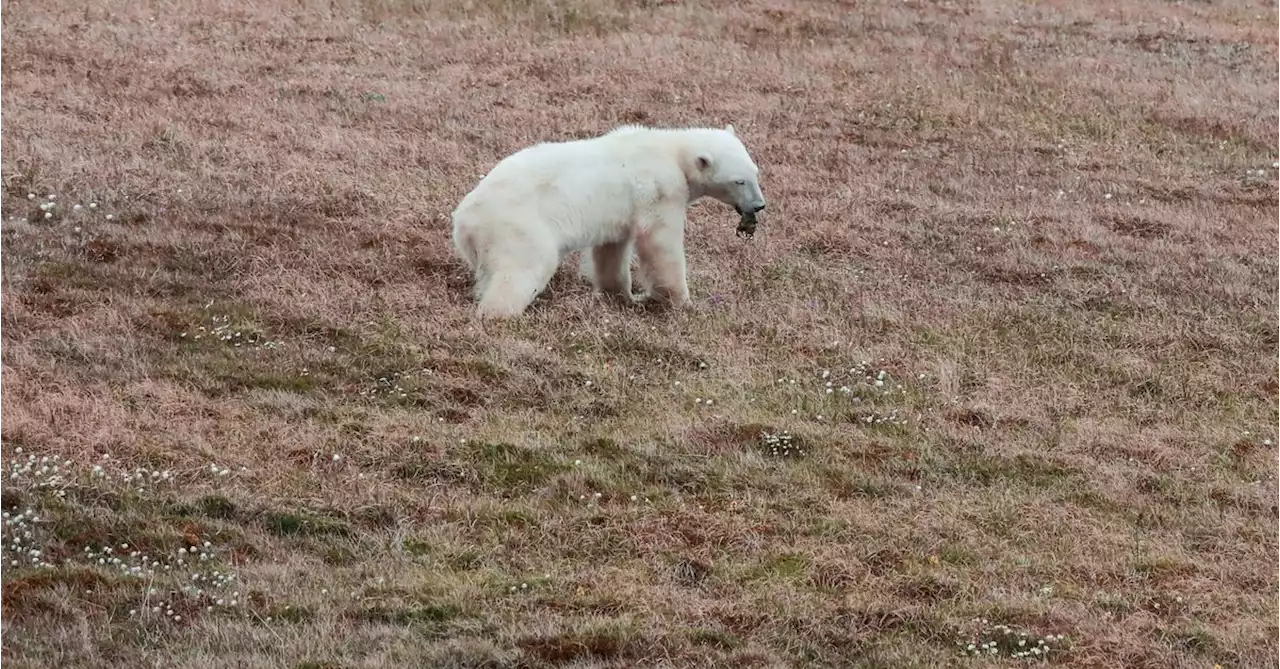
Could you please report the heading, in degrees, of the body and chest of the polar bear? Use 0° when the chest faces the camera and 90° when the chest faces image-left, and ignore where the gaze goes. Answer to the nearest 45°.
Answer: approximately 270°
